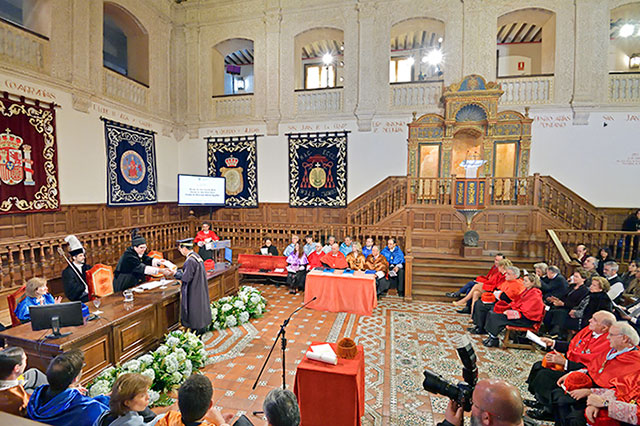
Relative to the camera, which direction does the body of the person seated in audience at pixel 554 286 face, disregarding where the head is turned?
to the viewer's left

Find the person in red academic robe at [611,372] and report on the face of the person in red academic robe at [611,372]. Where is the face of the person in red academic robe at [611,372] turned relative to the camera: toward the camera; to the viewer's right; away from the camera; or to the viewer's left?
to the viewer's left

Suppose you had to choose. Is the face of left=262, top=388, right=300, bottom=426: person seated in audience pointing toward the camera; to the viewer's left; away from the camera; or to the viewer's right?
away from the camera

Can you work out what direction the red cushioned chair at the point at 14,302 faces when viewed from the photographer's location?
facing the viewer and to the right of the viewer

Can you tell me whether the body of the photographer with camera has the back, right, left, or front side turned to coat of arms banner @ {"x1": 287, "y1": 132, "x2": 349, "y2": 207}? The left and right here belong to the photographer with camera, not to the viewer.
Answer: front

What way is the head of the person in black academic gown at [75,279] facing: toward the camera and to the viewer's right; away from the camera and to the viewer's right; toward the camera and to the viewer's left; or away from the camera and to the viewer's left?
toward the camera and to the viewer's right

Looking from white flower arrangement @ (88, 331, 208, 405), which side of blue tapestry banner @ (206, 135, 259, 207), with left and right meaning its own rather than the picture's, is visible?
front

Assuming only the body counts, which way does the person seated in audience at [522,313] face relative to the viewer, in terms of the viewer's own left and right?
facing to the left of the viewer

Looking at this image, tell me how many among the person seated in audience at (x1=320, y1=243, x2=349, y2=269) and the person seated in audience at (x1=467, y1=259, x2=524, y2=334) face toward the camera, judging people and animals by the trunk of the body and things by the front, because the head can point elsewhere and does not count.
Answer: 1

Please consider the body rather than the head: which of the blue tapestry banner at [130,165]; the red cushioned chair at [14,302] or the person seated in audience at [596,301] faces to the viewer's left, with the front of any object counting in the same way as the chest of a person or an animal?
the person seated in audience
